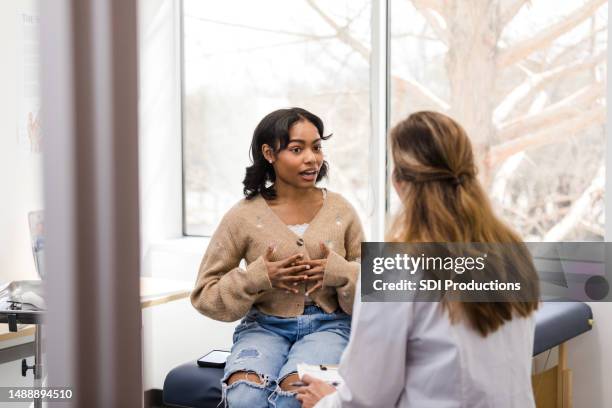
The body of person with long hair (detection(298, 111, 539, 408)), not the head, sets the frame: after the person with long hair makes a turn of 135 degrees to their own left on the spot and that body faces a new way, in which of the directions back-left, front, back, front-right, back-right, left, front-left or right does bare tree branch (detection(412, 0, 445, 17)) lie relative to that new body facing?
back

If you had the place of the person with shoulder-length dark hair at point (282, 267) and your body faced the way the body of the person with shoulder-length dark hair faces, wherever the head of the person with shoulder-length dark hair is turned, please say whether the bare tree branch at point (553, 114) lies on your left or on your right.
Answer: on your left

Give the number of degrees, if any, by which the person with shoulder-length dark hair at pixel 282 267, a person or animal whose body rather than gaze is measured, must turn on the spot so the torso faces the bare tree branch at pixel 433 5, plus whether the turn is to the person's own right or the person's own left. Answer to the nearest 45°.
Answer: approximately 135° to the person's own left

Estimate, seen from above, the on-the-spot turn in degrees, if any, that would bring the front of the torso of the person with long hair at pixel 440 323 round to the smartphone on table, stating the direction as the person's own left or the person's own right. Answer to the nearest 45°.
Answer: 0° — they already face it

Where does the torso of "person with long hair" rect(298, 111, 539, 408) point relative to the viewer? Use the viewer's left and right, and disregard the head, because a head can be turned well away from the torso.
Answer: facing away from the viewer and to the left of the viewer

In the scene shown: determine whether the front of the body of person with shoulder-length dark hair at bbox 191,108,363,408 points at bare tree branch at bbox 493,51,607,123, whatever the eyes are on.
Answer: no

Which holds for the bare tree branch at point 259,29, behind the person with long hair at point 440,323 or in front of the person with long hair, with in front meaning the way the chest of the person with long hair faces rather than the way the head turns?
in front

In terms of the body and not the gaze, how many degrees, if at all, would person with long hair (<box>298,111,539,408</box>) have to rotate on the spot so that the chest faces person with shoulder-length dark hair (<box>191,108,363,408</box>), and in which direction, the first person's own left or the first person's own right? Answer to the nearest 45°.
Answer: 0° — they already face them

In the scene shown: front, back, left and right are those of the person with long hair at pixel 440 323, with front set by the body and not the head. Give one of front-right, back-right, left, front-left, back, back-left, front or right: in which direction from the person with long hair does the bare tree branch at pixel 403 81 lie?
front-right

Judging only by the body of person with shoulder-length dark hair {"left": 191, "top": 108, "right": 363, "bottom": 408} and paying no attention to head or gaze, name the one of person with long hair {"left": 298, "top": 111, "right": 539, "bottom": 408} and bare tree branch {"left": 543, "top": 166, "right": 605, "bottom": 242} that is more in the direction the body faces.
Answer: the person with long hair

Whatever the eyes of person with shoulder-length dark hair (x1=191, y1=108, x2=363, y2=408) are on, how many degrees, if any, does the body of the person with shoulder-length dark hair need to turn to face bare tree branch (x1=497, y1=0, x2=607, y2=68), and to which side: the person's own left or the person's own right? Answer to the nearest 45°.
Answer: approximately 135° to the person's own left

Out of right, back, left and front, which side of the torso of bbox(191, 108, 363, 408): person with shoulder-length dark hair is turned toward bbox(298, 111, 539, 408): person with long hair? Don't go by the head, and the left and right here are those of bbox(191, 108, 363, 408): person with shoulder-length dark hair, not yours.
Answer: front

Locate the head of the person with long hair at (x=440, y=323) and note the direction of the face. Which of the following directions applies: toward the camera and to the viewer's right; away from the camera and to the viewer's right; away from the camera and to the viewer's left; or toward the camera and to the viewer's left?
away from the camera and to the viewer's left

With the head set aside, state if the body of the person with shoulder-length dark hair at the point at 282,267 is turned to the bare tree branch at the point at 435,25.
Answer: no

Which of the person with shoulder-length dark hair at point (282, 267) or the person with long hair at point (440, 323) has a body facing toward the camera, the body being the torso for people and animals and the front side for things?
the person with shoulder-length dark hair at point (282, 267)

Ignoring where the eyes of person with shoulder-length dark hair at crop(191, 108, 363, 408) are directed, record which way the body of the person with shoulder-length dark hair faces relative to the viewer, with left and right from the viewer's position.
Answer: facing the viewer

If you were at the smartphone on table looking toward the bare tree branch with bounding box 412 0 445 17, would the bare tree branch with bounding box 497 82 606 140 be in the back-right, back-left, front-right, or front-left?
front-right
